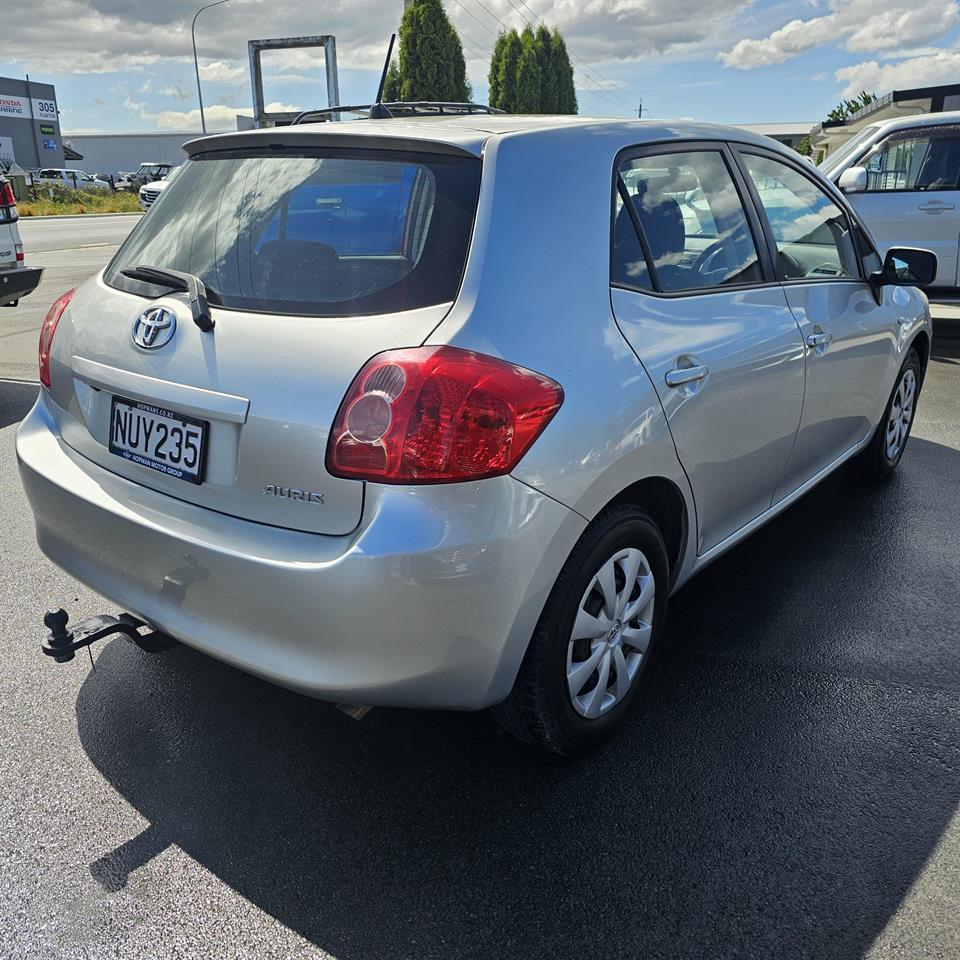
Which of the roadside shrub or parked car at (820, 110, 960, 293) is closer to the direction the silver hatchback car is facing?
the parked car

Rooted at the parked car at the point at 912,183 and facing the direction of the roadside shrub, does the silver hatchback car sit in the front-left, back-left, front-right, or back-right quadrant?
back-left

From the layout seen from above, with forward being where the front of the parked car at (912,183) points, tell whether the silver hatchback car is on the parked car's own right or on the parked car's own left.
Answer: on the parked car's own left

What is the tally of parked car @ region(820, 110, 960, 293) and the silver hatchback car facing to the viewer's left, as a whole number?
1

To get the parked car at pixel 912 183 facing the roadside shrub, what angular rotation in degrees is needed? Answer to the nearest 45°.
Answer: approximately 45° to its right

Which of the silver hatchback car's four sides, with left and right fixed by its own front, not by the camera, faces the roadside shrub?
left

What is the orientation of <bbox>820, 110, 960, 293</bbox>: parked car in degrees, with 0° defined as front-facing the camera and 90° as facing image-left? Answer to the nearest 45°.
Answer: approximately 90°

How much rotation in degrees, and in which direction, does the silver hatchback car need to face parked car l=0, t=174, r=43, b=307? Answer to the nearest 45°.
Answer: approximately 90° to its left

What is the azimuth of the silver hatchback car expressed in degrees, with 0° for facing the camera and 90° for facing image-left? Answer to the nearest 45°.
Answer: approximately 225°
